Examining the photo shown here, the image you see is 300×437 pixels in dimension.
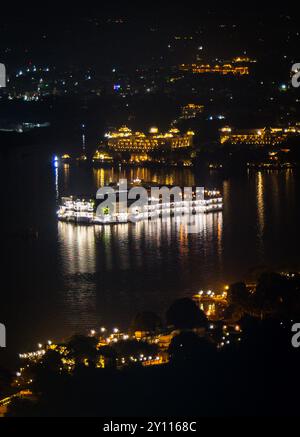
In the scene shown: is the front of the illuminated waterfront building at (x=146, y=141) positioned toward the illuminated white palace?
yes

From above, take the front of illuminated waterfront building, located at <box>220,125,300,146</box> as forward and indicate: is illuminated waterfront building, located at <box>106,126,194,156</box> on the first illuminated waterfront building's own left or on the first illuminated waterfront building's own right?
on the first illuminated waterfront building's own right

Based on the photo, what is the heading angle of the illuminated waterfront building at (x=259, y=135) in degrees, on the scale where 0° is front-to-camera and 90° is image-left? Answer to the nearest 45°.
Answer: approximately 0°

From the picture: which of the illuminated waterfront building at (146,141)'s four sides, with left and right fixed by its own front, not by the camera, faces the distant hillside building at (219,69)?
back

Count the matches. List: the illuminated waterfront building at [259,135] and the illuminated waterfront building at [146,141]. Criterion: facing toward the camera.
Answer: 2

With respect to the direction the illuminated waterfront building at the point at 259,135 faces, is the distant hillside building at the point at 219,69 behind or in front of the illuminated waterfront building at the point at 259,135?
behind

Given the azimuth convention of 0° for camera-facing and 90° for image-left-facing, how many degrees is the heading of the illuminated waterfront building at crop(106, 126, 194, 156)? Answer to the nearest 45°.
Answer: approximately 0°

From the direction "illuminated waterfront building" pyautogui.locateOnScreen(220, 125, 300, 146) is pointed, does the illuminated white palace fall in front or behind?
in front

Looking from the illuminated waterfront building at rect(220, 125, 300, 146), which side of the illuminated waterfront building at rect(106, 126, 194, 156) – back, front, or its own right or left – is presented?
left

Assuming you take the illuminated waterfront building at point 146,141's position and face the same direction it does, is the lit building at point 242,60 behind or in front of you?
behind

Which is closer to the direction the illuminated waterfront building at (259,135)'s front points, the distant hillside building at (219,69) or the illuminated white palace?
the illuminated white palace

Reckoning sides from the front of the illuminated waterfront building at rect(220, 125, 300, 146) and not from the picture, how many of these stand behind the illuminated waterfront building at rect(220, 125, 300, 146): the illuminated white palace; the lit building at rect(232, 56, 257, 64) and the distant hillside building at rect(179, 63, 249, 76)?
2

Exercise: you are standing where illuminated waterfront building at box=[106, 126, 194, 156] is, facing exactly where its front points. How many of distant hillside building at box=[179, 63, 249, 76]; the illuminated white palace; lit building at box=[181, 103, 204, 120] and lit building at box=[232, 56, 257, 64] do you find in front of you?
1
